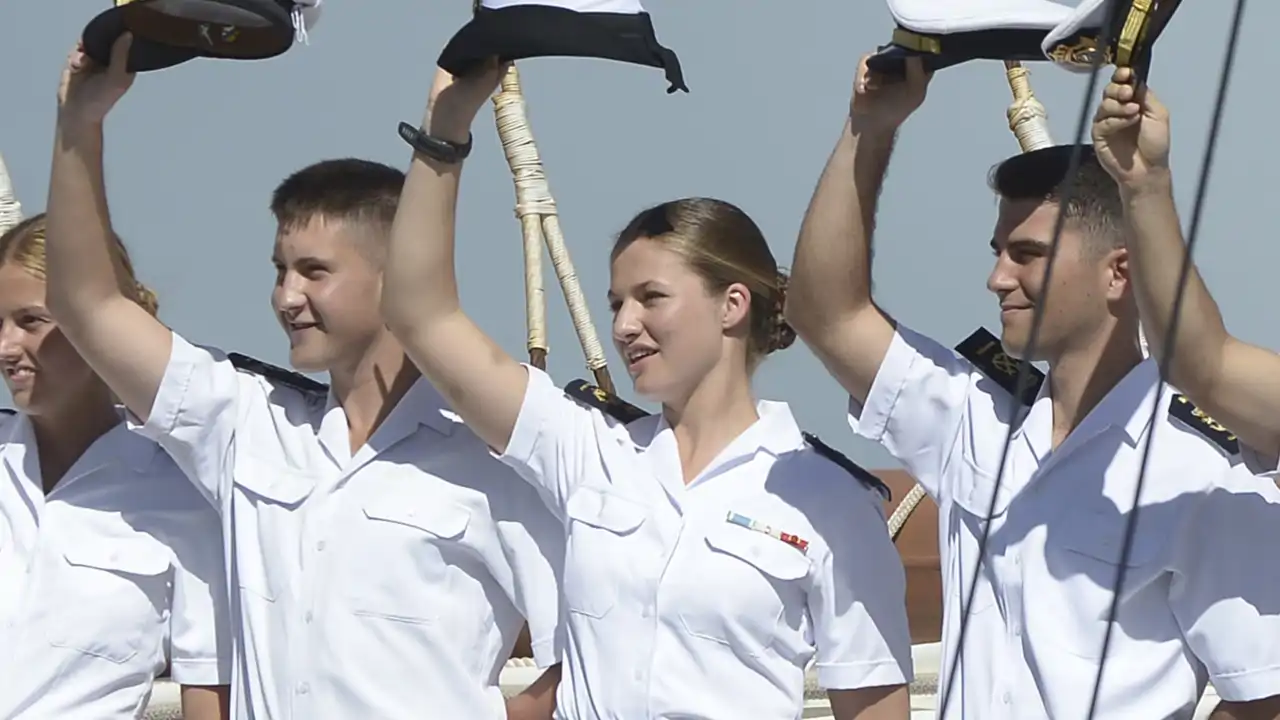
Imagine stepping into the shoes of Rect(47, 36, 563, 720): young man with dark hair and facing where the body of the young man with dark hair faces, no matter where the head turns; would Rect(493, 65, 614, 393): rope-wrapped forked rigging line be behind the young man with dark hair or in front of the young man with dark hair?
behind

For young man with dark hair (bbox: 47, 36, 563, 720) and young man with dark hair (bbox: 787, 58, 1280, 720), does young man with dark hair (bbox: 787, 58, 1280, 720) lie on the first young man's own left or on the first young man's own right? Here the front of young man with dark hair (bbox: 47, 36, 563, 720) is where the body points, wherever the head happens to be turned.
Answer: on the first young man's own left

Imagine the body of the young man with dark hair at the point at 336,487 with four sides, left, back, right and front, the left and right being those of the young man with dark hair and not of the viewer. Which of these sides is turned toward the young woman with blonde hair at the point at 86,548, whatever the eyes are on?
right

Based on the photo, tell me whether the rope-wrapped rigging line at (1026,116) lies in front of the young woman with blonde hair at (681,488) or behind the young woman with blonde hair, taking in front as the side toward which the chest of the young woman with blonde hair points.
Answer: behind

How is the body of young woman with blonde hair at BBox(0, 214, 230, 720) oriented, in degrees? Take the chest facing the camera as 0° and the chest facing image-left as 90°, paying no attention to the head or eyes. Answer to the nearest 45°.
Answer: approximately 45°

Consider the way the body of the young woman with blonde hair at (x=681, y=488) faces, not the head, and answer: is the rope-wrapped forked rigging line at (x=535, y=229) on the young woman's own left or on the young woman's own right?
on the young woman's own right

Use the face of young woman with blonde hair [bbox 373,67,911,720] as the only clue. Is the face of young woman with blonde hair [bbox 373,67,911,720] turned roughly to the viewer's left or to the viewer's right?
to the viewer's left

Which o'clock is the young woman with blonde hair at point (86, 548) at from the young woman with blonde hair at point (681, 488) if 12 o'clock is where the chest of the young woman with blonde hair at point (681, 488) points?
the young woman with blonde hair at point (86, 548) is roughly at 2 o'clock from the young woman with blonde hair at point (681, 488).

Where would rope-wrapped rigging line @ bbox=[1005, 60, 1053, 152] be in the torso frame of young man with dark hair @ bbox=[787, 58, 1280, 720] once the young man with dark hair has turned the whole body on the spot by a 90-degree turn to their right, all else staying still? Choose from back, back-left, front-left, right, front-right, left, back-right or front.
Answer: front-right

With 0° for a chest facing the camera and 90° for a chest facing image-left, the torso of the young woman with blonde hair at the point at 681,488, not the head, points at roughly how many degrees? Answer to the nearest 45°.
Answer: approximately 45°

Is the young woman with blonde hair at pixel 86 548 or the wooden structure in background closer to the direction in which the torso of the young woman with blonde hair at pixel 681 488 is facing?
the young woman with blonde hair
